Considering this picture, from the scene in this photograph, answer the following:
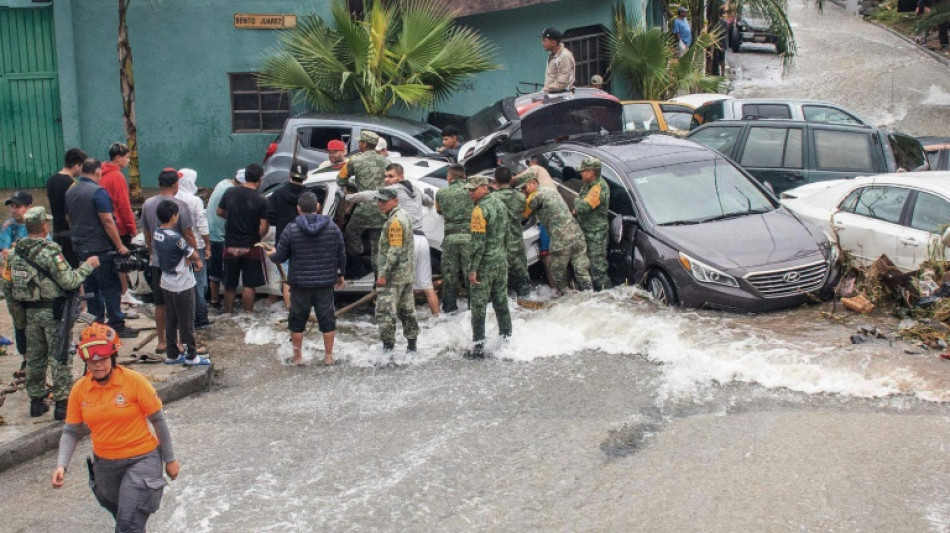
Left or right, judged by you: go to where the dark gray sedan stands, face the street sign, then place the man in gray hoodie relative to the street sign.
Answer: left

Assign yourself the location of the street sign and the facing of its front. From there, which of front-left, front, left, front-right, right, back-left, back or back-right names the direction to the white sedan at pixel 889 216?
front-left

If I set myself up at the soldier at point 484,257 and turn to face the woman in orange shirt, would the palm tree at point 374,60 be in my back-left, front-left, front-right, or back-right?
back-right

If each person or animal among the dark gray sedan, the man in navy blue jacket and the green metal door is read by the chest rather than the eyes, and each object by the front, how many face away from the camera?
1

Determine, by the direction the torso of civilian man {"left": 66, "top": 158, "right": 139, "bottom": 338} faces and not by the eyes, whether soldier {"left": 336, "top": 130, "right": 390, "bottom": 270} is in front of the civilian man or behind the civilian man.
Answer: in front

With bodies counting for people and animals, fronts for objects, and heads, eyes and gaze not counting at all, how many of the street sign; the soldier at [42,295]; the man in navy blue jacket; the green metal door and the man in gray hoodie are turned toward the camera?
2

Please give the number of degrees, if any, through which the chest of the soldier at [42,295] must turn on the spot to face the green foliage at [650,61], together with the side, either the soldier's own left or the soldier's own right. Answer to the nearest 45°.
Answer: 0° — they already face it

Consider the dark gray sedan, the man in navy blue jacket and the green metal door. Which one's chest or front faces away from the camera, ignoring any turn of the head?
the man in navy blue jacket

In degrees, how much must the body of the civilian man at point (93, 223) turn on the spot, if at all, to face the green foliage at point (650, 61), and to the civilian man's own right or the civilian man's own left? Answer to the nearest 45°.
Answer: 0° — they already face it

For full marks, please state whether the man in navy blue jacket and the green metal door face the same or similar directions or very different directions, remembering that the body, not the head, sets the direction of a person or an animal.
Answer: very different directions

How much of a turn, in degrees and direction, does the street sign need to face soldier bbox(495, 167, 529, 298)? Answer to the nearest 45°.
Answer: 0° — it already faces them

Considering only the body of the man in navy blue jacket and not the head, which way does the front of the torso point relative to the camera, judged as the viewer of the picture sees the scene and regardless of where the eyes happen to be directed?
away from the camera

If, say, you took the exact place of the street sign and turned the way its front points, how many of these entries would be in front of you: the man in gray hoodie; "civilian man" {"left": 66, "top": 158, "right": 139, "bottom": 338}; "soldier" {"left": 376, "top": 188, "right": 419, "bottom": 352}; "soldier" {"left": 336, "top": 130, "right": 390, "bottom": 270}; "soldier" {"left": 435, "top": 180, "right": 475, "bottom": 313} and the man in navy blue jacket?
6

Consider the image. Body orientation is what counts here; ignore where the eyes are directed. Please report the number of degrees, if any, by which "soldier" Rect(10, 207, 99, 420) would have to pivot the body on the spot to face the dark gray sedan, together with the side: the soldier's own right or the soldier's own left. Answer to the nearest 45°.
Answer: approximately 45° to the soldier's own right
